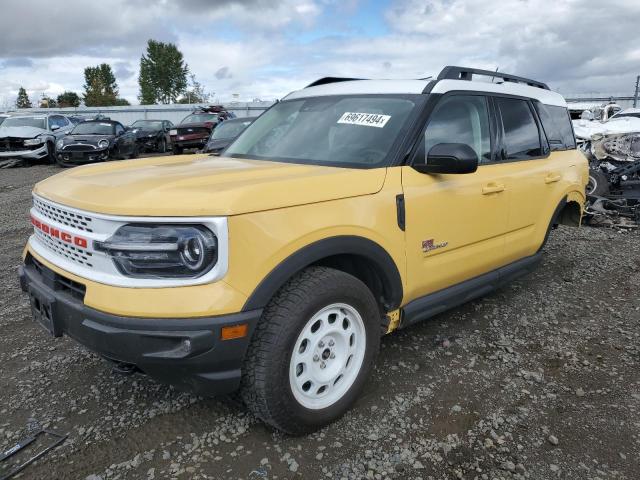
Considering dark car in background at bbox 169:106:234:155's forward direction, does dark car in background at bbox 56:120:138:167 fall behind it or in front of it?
in front

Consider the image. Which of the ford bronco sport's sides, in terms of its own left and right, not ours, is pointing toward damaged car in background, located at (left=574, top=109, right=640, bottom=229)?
back

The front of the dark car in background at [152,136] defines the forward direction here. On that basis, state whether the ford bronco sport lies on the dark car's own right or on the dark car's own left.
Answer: on the dark car's own left

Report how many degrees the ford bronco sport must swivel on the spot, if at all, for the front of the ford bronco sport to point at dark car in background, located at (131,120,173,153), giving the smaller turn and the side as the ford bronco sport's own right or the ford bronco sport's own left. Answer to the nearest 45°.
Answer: approximately 135° to the ford bronco sport's own right

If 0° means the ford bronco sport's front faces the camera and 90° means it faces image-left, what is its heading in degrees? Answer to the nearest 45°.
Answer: approximately 45°

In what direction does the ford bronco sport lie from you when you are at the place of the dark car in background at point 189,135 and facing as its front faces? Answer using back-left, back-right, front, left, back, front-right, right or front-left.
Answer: front-left

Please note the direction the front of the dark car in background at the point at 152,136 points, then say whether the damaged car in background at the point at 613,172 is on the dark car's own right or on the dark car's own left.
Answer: on the dark car's own left

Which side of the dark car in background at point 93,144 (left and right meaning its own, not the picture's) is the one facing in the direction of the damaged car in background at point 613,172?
left

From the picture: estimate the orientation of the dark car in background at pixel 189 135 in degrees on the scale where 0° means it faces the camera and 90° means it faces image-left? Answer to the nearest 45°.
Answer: approximately 45°
